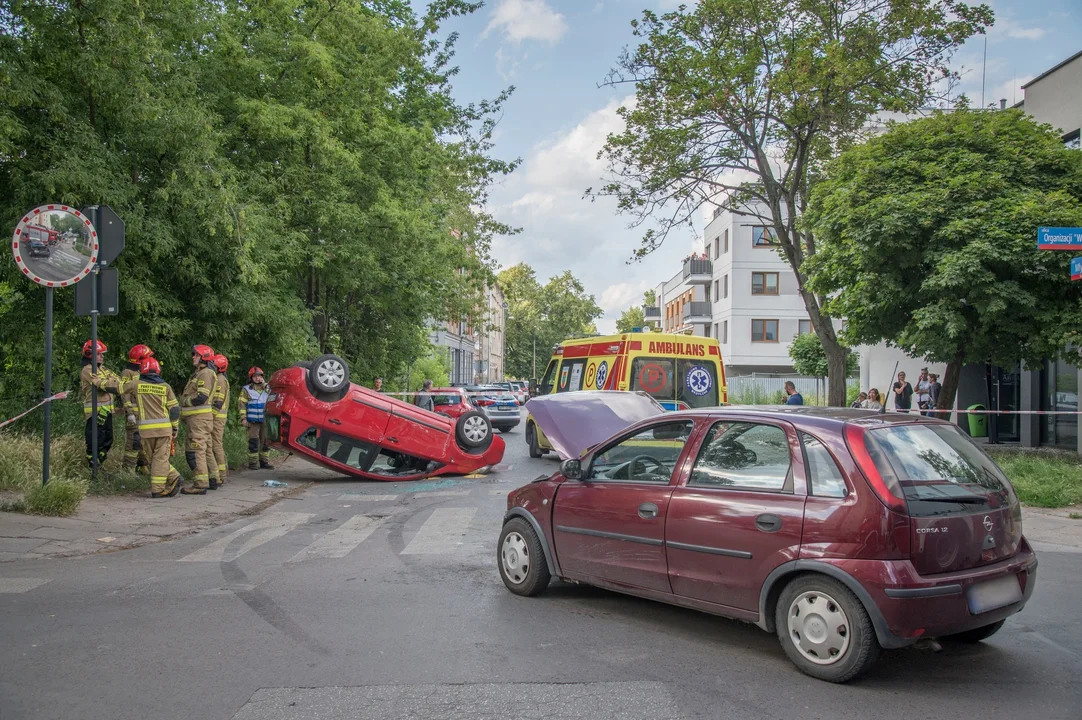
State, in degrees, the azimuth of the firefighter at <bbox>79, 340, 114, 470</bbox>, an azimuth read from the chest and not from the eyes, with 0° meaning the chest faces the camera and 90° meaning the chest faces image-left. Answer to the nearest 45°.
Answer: approximately 270°

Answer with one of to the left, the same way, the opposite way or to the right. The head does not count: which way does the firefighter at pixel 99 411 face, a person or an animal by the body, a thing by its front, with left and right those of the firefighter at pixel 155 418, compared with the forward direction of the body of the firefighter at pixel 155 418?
to the right

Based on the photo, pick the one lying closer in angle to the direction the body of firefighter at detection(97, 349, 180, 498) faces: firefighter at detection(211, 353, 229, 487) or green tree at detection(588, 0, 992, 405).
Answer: the firefighter

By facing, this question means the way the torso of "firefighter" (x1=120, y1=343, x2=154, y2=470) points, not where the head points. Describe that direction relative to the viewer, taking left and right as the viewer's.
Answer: facing to the right of the viewer

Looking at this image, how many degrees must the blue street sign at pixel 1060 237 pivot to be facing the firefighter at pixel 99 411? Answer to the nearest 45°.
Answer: approximately 45° to its right

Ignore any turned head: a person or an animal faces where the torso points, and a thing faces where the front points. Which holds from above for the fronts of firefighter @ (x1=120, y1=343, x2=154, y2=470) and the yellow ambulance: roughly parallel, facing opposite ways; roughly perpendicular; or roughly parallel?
roughly perpendicular

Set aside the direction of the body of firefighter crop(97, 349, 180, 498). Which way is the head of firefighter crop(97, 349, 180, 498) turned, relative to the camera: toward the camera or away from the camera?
away from the camera

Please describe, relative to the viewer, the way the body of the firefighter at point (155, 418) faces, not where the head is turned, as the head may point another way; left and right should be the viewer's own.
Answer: facing away from the viewer
